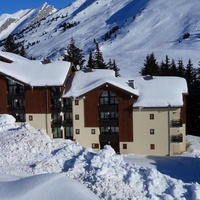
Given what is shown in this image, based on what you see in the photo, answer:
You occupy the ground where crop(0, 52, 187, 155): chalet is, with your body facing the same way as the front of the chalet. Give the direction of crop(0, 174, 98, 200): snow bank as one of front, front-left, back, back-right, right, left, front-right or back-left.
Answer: front

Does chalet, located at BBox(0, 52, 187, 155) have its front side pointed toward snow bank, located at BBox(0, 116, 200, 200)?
yes

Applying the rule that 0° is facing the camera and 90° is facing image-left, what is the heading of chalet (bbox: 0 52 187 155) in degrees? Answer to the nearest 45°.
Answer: approximately 0°

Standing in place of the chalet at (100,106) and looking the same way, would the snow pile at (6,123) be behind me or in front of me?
in front
